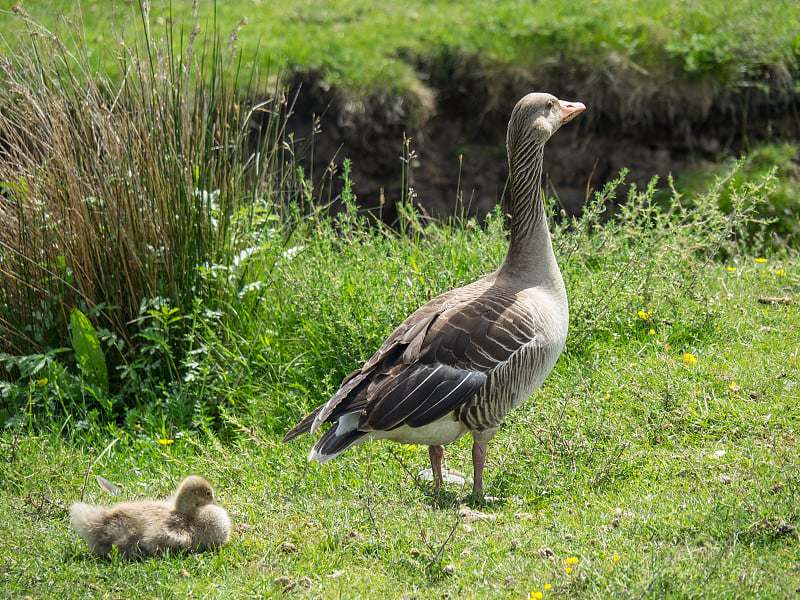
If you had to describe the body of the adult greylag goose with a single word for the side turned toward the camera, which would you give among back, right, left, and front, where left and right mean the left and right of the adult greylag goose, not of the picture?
right

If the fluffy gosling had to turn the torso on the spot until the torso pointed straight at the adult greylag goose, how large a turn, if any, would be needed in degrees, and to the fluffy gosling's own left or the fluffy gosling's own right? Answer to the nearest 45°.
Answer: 0° — it already faces it

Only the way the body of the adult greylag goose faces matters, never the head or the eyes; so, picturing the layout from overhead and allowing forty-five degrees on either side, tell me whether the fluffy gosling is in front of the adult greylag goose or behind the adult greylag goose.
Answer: behind

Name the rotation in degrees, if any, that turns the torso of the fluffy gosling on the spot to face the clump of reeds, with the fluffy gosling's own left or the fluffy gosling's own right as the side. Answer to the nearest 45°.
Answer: approximately 90° to the fluffy gosling's own left

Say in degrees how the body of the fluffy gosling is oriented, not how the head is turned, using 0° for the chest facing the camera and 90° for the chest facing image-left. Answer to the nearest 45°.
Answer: approximately 270°

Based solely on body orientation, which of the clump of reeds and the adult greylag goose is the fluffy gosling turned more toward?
the adult greylag goose

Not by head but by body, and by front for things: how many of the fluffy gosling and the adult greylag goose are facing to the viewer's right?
2

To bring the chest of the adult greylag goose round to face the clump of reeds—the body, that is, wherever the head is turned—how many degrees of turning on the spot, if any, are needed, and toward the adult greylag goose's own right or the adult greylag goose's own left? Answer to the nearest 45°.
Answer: approximately 135° to the adult greylag goose's own left
